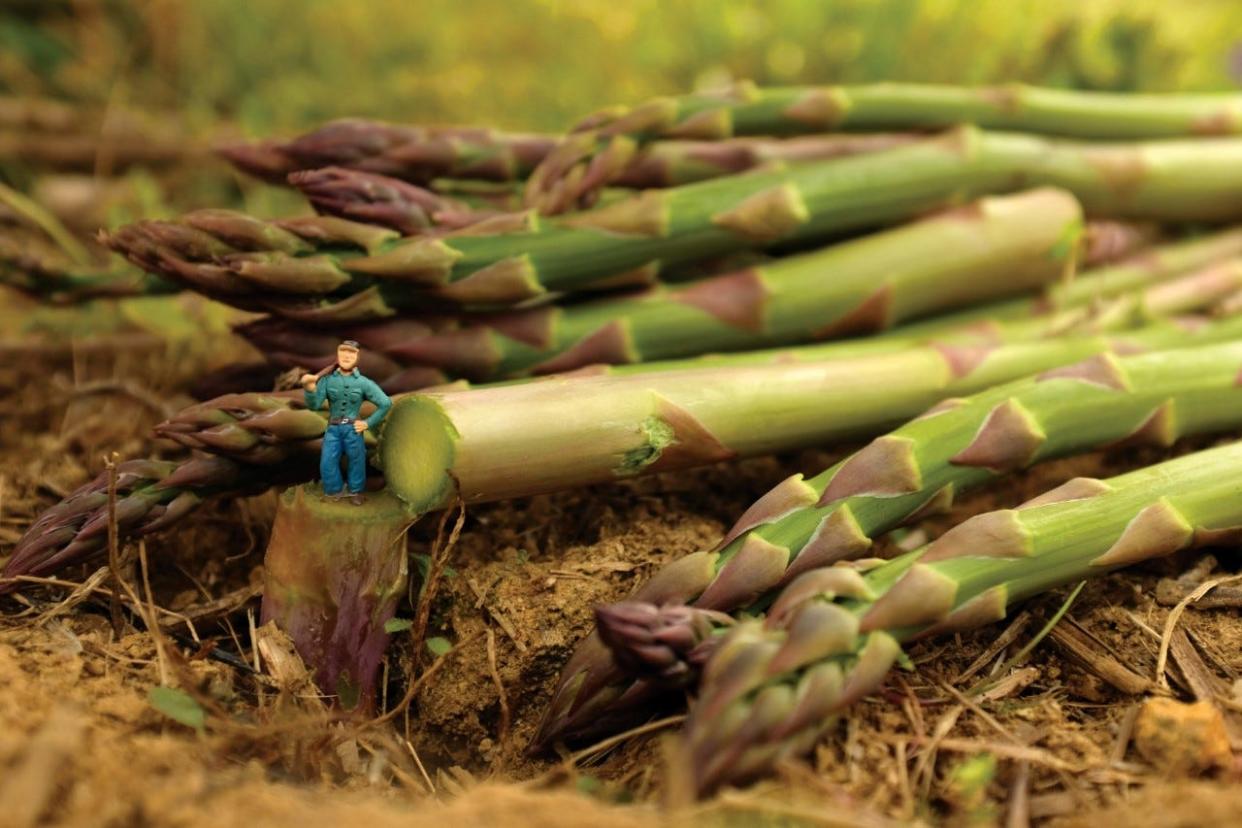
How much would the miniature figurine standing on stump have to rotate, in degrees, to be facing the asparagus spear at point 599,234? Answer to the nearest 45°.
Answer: approximately 135° to its left

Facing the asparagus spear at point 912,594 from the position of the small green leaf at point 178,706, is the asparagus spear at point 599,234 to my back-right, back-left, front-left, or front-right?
front-left

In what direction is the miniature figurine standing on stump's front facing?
toward the camera

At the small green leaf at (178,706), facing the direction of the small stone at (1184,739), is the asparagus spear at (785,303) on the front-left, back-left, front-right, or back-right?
front-left

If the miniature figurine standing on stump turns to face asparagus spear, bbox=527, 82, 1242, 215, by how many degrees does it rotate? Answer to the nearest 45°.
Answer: approximately 135° to its left

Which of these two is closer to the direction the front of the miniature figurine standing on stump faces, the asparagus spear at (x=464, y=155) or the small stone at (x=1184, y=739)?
the small stone

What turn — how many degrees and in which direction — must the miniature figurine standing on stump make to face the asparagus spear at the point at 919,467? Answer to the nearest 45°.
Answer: approximately 90° to its left

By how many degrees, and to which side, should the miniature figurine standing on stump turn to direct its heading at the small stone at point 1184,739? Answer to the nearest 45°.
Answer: approximately 45° to its left
